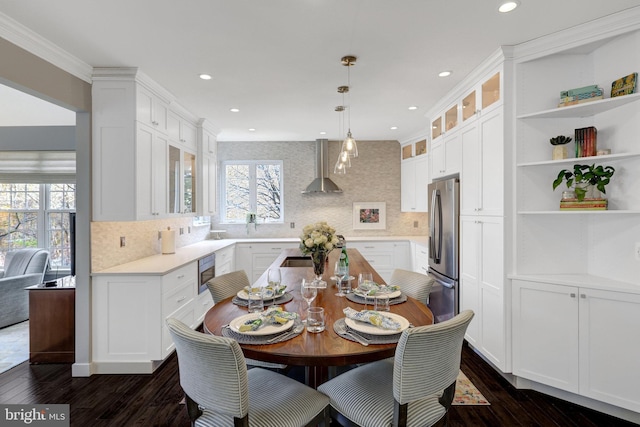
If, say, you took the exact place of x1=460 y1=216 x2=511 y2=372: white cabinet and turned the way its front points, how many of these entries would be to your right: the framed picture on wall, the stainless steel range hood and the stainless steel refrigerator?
3

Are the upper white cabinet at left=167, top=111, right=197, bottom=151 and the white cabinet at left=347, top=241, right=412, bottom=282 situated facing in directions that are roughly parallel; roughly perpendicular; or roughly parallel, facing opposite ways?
roughly perpendicular

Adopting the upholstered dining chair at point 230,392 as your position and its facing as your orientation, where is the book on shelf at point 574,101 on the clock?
The book on shelf is roughly at 1 o'clock from the upholstered dining chair.

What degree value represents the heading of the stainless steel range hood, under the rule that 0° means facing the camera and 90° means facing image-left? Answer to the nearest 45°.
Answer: approximately 0°

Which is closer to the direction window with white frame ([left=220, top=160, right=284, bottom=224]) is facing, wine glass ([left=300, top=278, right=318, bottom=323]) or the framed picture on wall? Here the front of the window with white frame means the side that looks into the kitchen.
the wine glass

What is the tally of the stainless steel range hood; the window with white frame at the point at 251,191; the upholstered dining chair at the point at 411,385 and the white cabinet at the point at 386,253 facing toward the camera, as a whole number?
3

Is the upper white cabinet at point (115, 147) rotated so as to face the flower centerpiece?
yes

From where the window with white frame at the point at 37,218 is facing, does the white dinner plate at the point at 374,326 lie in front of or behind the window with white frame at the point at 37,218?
in front

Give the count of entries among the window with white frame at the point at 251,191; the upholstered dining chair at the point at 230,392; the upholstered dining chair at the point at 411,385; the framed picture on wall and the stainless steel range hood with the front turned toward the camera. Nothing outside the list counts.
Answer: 3

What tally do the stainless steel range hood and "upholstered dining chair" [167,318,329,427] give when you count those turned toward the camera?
1
